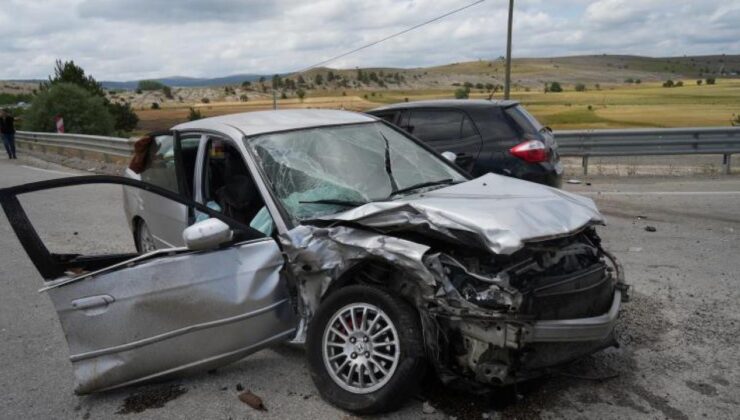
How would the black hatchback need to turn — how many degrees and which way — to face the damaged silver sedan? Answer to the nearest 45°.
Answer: approximately 135° to its left

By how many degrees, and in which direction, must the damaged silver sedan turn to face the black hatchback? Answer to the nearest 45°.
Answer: approximately 90° to its left

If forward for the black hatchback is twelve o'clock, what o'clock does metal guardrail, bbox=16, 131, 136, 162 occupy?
The metal guardrail is roughly at 12 o'clock from the black hatchback.

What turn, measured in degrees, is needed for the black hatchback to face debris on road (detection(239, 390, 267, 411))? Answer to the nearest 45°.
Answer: approximately 135° to its left

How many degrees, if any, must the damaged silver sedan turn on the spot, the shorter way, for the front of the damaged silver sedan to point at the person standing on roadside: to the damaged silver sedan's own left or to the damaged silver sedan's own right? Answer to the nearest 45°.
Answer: approximately 180°

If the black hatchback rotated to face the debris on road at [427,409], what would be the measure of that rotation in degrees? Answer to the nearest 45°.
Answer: approximately 135° to its left

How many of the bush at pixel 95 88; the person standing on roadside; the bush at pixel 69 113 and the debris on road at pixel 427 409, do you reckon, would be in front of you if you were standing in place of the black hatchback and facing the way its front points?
3

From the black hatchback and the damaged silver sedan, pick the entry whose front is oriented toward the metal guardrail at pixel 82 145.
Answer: the black hatchback

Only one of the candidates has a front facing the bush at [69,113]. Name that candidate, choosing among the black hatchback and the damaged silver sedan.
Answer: the black hatchback

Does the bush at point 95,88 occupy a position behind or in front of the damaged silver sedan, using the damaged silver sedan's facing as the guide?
behind

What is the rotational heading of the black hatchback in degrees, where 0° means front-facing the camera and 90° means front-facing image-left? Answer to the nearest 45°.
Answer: approximately 135°

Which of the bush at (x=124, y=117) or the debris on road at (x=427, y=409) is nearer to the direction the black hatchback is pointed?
the bush

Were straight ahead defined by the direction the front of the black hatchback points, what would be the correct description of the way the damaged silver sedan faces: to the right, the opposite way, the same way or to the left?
the opposite way

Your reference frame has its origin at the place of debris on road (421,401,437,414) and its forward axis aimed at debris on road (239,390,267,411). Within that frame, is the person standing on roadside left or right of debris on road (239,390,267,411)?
right

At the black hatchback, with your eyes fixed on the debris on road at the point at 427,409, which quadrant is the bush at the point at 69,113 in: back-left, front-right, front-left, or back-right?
back-right

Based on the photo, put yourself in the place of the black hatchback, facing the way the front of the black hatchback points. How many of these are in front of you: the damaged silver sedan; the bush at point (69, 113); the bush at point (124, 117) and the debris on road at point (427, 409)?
2

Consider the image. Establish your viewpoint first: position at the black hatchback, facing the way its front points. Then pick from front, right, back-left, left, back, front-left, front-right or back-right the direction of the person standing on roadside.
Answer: front

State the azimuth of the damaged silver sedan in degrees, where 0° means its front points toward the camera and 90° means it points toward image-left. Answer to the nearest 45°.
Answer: approximately 315°
